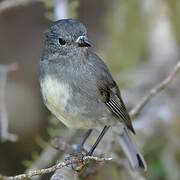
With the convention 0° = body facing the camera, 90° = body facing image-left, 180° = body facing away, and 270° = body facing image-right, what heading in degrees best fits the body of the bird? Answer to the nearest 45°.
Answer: approximately 45°

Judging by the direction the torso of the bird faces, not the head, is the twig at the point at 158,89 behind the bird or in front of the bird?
behind
